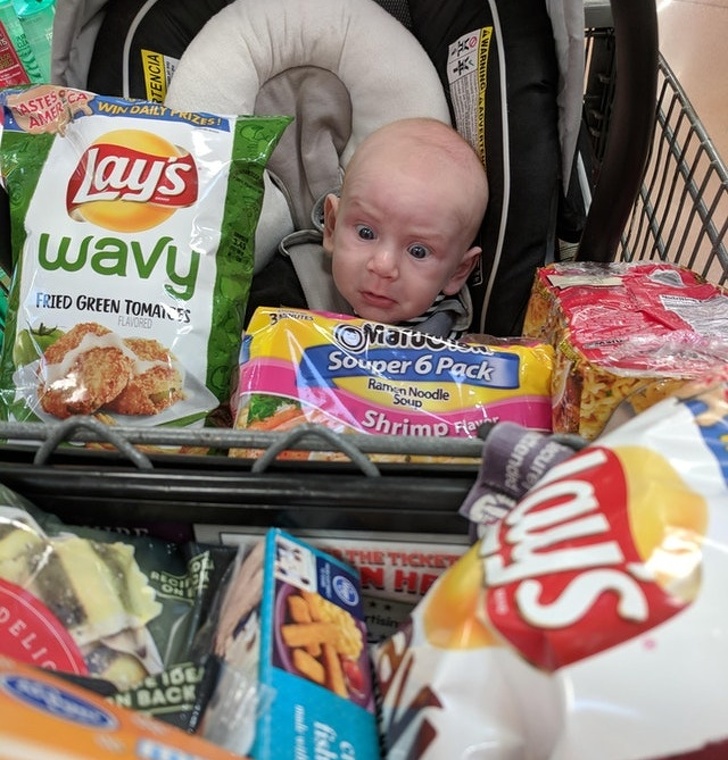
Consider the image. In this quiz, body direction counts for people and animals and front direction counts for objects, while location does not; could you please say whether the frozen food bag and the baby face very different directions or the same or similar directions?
same or similar directions

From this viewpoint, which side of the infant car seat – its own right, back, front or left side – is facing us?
front

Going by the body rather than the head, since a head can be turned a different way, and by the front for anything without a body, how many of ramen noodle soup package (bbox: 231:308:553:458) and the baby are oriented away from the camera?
0

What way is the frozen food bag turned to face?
toward the camera

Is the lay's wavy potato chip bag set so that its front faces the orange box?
yes

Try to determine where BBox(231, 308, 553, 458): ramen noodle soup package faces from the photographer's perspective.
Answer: facing the viewer

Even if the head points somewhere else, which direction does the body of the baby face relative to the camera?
toward the camera

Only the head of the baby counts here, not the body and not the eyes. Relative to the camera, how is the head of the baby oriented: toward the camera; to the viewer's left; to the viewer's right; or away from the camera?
toward the camera

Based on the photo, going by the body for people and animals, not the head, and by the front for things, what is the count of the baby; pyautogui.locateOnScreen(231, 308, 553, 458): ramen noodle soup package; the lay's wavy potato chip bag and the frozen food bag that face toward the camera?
4

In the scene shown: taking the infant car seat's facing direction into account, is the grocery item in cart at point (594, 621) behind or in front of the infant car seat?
in front

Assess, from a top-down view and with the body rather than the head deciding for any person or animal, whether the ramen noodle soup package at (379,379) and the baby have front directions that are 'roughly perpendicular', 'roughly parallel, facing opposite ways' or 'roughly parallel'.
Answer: roughly parallel

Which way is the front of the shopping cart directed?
away from the camera
